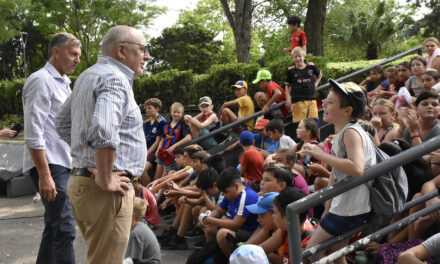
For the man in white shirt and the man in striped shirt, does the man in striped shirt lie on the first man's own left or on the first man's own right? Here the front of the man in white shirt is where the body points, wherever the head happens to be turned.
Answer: on the first man's own right

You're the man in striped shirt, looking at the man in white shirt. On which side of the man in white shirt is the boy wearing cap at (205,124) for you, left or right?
right

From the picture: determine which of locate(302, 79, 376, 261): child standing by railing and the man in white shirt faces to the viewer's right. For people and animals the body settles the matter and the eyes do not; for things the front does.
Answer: the man in white shirt

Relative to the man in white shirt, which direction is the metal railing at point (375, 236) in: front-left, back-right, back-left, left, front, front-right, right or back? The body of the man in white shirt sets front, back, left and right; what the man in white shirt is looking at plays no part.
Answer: front-right

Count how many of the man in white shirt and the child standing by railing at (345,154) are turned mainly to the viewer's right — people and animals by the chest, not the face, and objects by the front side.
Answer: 1

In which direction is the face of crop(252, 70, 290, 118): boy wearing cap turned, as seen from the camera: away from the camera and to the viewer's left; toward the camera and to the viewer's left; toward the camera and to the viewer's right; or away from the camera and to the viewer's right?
toward the camera and to the viewer's left

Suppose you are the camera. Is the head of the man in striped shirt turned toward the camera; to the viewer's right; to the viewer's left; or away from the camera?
to the viewer's right

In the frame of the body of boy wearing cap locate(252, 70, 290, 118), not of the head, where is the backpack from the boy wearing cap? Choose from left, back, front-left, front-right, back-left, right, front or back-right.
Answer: left

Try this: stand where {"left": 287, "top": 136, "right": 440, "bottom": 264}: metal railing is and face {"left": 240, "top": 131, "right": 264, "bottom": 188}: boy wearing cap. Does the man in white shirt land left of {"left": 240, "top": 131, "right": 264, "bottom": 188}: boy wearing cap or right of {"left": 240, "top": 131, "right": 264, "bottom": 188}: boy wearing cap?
left

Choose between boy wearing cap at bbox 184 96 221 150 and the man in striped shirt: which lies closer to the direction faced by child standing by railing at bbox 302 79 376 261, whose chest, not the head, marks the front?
the man in striped shirt

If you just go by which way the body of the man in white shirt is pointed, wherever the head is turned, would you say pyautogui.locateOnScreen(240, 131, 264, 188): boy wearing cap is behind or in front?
in front

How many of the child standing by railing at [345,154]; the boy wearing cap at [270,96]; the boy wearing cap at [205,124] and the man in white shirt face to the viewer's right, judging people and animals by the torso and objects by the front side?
1

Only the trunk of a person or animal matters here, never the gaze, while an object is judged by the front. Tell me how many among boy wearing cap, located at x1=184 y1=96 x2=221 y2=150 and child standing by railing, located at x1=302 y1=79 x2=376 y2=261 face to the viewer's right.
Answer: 0

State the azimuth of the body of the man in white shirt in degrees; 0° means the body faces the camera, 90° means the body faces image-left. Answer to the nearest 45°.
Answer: approximately 270°

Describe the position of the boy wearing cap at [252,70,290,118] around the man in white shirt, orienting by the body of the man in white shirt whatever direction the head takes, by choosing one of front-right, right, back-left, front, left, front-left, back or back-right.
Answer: front-left

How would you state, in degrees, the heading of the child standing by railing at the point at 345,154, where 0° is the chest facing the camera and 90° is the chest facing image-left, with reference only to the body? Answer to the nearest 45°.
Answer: approximately 90°
